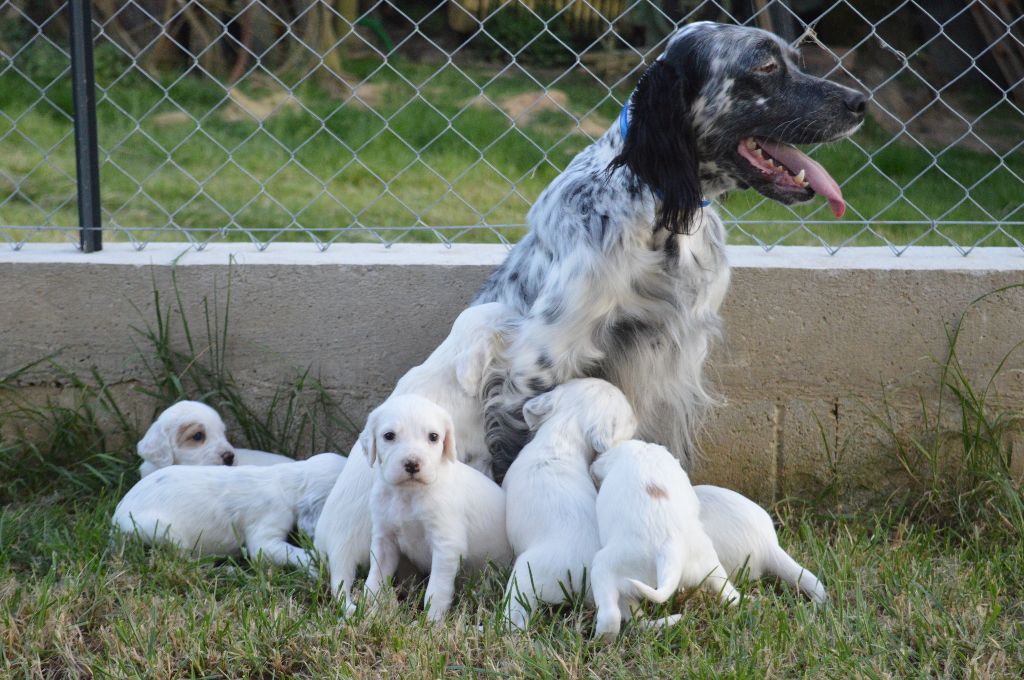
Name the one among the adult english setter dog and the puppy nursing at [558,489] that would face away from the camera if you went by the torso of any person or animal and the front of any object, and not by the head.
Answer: the puppy nursing

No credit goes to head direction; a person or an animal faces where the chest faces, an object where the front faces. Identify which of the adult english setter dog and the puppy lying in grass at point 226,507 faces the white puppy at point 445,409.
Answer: the puppy lying in grass

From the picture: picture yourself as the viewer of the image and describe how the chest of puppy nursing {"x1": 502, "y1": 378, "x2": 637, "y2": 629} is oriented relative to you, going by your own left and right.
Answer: facing away from the viewer

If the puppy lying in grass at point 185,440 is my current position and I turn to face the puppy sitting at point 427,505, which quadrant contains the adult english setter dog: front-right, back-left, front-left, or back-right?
front-left

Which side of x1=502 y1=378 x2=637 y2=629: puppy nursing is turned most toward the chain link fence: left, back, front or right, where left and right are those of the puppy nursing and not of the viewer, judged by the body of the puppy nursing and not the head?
front

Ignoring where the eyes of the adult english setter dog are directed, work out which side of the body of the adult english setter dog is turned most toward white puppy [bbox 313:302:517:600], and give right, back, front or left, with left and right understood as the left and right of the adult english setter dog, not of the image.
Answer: right

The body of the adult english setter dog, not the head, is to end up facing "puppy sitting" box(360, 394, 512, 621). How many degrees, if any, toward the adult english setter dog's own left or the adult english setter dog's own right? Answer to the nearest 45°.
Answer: approximately 90° to the adult english setter dog's own right

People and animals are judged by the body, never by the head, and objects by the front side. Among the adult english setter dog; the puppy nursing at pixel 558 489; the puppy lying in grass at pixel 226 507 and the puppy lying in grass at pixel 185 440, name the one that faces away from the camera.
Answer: the puppy nursing

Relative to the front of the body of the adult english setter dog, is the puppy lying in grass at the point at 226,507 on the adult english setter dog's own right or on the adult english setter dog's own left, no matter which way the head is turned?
on the adult english setter dog's own right

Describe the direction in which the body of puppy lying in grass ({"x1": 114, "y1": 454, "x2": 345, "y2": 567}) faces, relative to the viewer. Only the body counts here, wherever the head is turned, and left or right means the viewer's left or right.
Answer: facing to the right of the viewer
